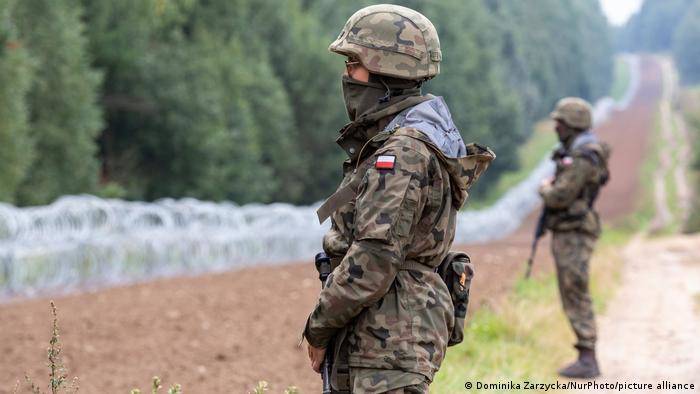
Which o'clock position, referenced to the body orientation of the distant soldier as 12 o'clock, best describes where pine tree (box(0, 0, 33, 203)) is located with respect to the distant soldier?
The pine tree is roughly at 1 o'clock from the distant soldier.

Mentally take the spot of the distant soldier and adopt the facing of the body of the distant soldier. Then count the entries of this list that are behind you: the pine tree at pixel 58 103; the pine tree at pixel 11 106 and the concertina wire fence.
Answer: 0

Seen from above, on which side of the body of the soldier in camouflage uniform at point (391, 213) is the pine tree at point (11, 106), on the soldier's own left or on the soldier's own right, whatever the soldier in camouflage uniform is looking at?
on the soldier's own right

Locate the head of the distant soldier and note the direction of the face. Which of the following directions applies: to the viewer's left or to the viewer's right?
to the viewer's left

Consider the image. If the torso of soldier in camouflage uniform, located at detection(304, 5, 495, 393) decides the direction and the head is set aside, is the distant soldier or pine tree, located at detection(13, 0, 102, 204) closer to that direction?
the pine tree

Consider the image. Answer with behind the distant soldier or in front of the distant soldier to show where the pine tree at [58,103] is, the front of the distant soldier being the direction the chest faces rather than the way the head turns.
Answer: in front

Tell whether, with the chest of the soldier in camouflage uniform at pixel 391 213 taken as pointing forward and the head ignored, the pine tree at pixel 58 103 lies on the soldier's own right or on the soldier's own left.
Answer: on the soldier's own right

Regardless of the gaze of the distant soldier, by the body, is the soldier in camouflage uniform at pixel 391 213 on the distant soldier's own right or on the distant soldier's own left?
on the distant soldier's own left

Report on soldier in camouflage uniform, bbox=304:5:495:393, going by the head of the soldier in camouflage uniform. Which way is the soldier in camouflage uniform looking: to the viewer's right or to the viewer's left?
to the viewer's left

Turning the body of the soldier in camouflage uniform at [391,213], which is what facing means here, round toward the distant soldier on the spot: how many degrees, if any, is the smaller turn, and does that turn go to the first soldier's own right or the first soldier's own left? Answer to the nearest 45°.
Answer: approximately 90° to the first soldier's own right

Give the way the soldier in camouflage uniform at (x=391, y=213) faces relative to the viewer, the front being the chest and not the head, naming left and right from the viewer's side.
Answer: facing to the left of the viewer
